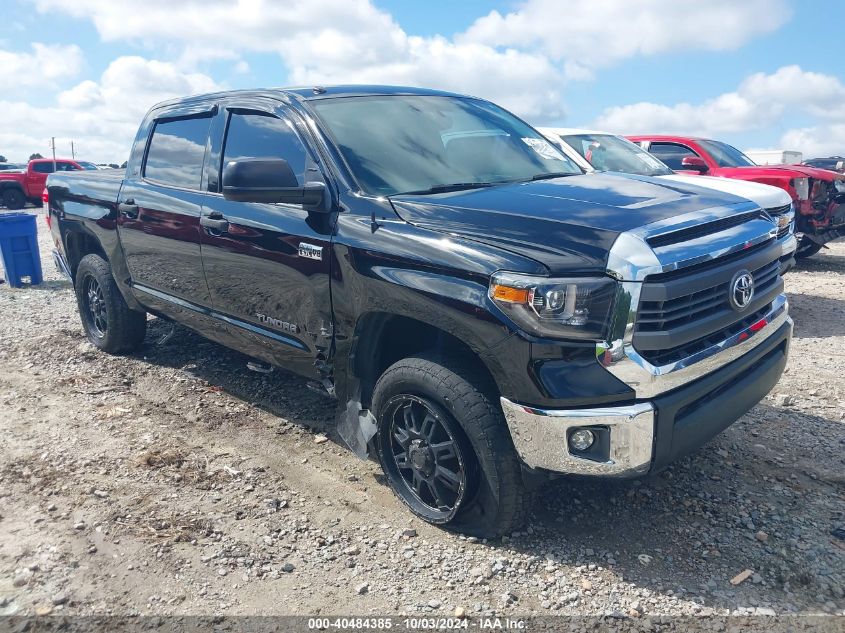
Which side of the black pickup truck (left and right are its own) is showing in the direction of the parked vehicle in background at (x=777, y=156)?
left

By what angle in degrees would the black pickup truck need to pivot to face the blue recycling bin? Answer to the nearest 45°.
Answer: approximately 180°

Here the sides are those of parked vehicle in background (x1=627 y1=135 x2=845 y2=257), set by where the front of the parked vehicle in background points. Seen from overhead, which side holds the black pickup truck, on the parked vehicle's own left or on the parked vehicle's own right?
on the parked vehicle's own right

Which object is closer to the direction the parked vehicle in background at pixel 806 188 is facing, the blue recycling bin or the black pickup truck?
the black pickup truck

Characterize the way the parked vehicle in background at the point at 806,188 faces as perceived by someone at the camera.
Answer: facing the viewer and to the right of the viewer

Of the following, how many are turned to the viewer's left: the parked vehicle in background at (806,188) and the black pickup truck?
0

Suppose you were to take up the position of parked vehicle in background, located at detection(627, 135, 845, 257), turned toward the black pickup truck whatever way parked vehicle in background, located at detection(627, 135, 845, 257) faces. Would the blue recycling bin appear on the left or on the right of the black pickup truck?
right

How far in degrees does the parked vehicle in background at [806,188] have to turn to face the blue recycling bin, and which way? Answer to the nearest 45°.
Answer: approximately 135° to its right
